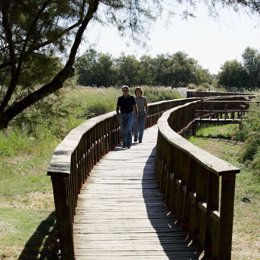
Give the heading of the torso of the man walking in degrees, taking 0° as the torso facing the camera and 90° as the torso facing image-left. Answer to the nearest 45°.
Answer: approximately 0°

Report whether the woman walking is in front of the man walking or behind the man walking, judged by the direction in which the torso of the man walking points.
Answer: behind
